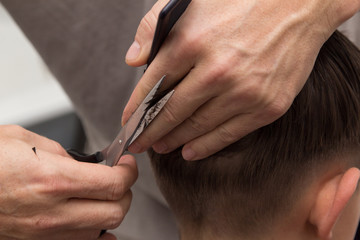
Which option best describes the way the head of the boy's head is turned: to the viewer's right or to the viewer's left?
to the viewer's right

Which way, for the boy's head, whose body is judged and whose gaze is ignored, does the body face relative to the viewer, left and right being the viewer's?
facing away from the viewer and to the right of the viewer
